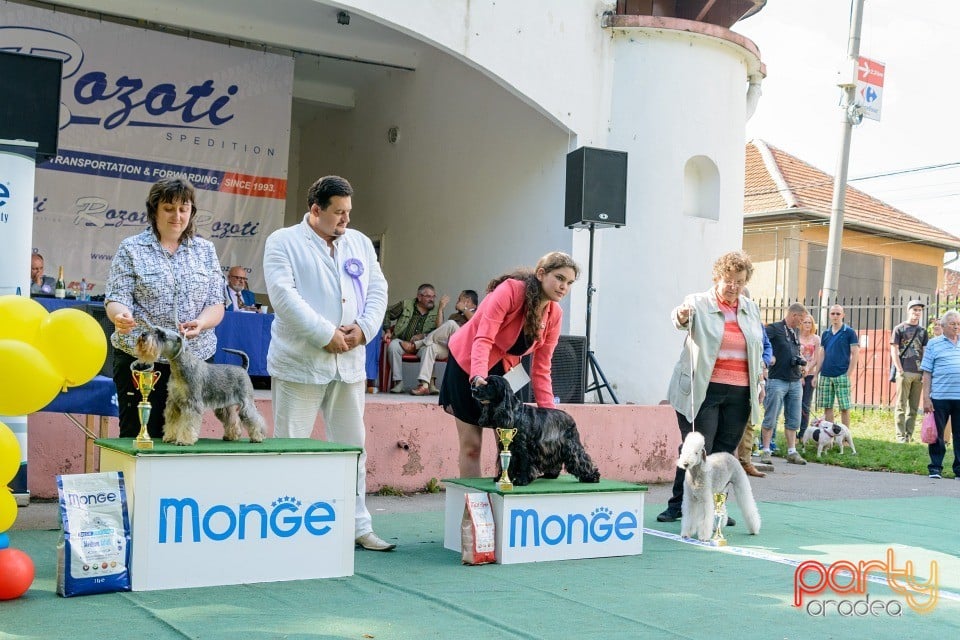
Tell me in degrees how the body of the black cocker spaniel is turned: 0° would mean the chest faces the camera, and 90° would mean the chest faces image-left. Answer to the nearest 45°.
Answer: approximately 90°

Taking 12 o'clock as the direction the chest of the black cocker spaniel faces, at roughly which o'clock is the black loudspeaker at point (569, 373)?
The black loudspeaker is roughly at 3 o'clock from the black cocker spaniel.

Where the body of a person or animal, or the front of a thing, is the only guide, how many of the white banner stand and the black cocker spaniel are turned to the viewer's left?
1

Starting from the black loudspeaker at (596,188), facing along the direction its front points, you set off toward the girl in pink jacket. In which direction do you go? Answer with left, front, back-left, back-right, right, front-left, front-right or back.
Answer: front-right

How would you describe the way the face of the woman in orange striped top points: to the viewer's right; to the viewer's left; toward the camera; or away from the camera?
toward the camera

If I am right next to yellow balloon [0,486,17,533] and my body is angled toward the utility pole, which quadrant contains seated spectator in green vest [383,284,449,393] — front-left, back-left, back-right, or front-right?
front-left

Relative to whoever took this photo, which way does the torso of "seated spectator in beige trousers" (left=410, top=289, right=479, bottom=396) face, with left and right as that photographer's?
facing the viewer and to the left of the viewer

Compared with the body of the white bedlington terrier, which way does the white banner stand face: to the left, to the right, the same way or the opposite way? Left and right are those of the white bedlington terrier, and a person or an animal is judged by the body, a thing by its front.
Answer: to the left

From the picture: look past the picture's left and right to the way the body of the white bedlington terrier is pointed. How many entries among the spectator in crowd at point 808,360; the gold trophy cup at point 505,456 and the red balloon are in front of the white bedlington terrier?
2

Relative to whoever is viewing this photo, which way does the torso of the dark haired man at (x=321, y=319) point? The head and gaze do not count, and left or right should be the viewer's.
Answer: facing the viewer and to the right of the viewer

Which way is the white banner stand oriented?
toward the camera

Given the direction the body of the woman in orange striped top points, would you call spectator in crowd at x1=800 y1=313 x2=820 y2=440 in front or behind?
behind

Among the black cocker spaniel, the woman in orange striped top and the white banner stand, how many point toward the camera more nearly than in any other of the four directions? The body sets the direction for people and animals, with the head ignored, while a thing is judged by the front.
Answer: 2

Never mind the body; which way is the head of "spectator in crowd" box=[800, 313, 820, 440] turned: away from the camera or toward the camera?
toward the camera

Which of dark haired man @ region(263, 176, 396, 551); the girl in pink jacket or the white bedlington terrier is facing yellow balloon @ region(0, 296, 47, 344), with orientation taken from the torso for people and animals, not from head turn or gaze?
the white bedlington terrier

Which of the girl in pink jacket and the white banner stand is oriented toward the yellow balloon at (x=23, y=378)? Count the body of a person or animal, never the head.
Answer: the white banner stand
